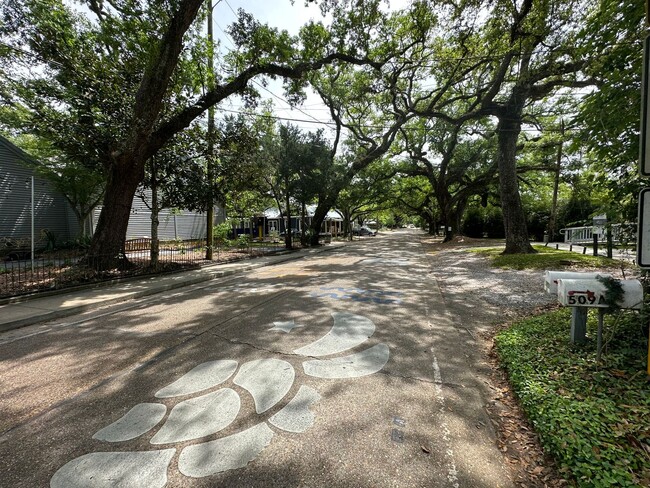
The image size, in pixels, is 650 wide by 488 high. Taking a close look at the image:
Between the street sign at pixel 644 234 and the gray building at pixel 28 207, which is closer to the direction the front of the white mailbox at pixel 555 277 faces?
the gray building

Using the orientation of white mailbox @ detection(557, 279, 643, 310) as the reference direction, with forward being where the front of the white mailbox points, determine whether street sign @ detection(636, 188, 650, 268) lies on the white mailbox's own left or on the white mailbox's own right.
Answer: on the white mailbox's own left

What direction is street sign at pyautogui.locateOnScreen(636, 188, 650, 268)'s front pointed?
toward the camera

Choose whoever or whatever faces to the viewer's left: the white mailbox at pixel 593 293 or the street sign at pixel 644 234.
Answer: the white mailbox

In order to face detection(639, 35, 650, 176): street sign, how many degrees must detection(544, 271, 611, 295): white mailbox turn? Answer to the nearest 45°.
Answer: approximately 90° to its left

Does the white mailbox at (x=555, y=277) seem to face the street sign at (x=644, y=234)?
no

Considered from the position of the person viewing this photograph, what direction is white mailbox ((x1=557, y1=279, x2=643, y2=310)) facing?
facing to the left of the viewer

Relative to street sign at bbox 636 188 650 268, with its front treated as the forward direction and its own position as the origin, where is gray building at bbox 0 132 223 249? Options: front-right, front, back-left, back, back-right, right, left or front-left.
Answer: right

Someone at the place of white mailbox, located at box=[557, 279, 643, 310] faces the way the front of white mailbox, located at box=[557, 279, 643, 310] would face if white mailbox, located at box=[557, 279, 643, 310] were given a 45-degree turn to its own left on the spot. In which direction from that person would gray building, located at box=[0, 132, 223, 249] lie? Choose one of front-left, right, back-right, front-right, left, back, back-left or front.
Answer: front-right

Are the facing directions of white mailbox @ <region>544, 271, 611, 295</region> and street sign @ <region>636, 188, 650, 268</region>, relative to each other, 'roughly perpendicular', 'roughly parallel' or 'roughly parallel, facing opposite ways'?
roughly perpendicular

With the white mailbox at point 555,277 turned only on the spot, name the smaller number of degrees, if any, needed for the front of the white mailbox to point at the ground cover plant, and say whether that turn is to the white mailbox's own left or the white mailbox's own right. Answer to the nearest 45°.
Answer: approximately 90° to the white mailbox's own left

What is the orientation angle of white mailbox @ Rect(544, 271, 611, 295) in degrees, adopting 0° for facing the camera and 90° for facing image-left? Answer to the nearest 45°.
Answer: approximately 90°
